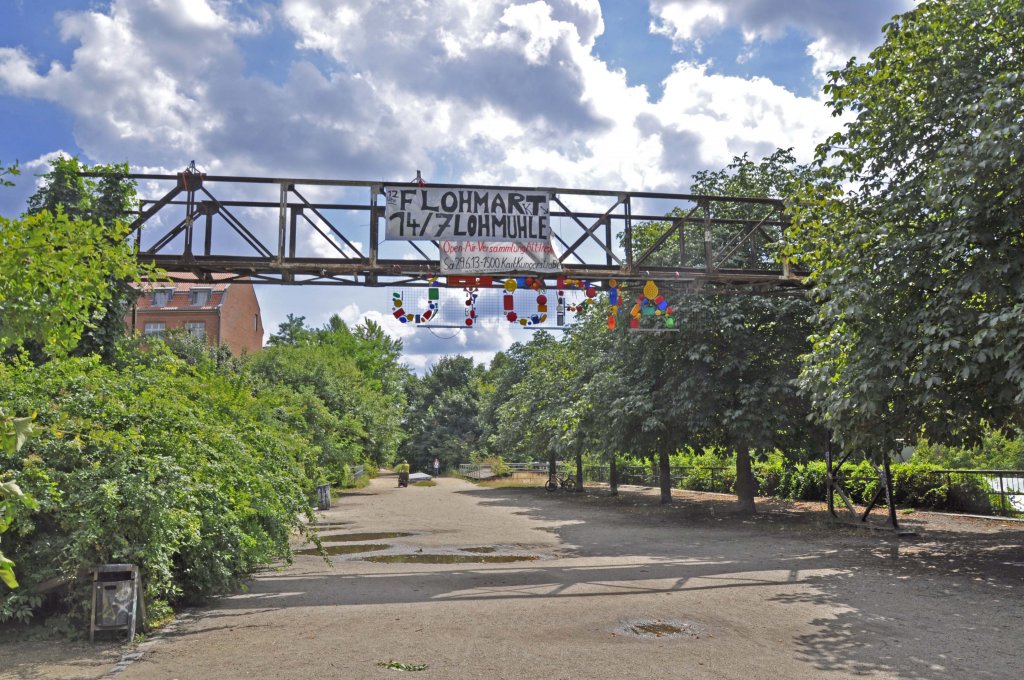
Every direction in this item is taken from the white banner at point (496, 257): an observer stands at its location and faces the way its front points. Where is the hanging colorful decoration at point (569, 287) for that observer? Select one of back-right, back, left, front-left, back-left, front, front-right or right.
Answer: back-left

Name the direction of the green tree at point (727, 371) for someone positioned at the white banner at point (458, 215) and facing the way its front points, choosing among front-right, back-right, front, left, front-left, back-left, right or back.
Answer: back-left

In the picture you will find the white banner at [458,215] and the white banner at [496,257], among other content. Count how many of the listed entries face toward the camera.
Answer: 2

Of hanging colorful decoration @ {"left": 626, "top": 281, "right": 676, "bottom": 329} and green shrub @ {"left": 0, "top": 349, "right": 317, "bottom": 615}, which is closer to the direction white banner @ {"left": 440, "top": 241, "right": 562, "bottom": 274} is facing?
the green shrub

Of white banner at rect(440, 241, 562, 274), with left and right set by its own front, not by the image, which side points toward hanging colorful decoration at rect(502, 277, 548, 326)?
back

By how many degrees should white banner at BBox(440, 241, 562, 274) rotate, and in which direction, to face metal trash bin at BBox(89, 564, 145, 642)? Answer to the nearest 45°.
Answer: approximately 45° to its right

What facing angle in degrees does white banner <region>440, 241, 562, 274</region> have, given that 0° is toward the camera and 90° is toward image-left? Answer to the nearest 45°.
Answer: approximately 0°
